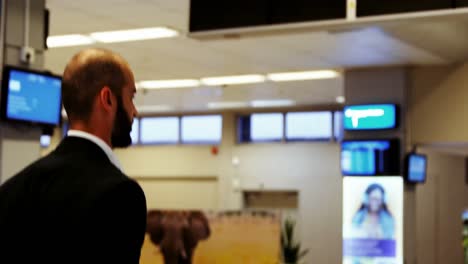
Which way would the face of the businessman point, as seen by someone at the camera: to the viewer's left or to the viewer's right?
to the viewer's right

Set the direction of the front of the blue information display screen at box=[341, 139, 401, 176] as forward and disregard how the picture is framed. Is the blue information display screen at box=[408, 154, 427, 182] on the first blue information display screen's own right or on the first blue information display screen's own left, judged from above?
on the first blue information display screen's own left

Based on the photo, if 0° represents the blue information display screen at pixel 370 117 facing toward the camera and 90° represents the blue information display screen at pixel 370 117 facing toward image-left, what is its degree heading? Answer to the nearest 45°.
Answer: approximately 0°

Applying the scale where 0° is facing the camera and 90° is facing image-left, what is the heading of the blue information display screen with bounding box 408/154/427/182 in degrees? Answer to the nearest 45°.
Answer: approximately 0°

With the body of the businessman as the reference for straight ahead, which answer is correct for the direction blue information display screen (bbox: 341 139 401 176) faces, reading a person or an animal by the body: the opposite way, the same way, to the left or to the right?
the opposite way

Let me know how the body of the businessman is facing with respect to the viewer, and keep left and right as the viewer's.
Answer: facing away from the viewer and to the right of the viewer

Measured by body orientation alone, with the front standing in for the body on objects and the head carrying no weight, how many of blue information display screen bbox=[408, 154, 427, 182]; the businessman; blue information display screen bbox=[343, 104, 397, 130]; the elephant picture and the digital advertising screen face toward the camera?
4

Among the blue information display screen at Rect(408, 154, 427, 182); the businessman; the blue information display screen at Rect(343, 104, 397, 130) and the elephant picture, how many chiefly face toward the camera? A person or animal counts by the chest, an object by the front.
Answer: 3
